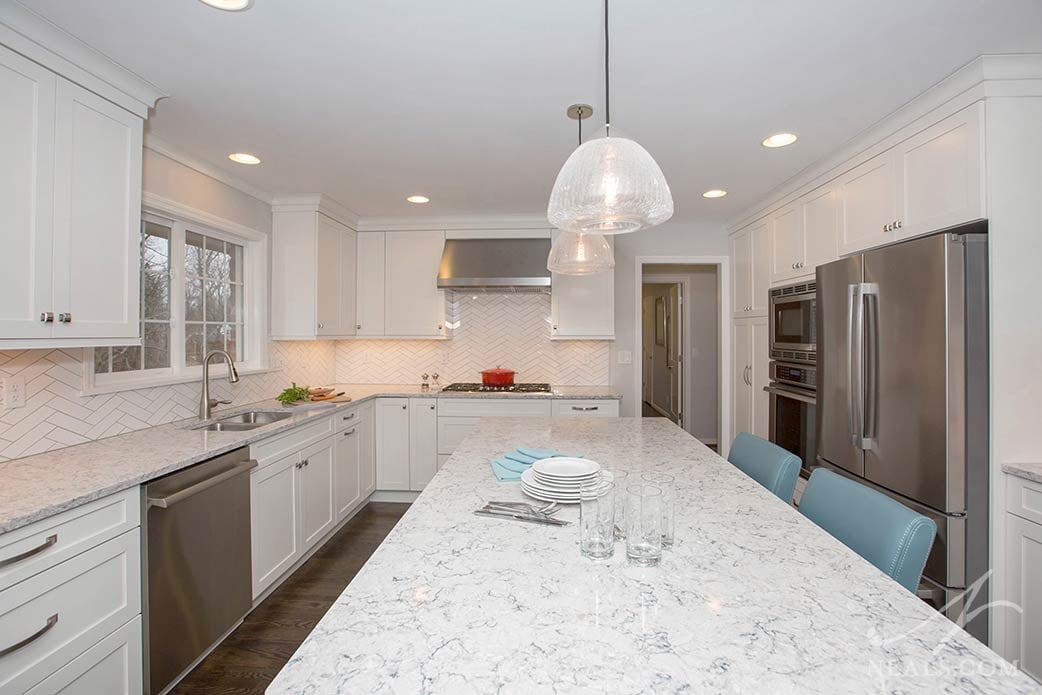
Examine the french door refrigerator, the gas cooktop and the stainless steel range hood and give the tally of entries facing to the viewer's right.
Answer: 0

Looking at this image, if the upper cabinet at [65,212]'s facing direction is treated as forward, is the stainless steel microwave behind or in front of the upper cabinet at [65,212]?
in front

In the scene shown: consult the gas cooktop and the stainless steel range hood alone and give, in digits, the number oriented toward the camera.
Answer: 2

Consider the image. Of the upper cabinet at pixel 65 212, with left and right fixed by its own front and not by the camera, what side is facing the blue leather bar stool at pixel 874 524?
front

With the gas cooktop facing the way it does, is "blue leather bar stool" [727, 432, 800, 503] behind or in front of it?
in front

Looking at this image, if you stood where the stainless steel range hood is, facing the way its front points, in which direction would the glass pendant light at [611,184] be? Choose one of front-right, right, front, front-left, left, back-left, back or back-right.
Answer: front

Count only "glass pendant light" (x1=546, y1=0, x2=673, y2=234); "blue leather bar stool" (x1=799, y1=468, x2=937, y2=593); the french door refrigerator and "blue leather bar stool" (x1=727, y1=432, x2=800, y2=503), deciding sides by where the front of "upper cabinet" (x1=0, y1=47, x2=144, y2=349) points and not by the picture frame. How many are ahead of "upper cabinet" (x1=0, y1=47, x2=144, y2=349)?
4

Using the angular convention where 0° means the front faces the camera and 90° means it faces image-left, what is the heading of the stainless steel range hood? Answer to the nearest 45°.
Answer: approximately 0°

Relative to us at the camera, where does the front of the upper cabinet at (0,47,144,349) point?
facing the viewer and to the right of the viewer

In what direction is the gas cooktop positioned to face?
toward the camera

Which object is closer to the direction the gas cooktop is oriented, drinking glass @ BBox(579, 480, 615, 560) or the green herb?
the drinking glass

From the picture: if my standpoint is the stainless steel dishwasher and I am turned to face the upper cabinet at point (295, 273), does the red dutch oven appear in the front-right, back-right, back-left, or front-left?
front-right

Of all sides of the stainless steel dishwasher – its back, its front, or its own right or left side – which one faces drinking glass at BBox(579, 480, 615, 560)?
front

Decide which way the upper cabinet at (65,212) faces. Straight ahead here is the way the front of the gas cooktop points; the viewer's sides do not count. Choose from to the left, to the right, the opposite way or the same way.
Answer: to the left

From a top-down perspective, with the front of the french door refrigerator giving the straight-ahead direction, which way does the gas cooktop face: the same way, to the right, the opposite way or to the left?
to the left

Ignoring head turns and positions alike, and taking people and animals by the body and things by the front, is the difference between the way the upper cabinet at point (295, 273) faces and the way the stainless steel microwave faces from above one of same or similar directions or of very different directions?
very different directions

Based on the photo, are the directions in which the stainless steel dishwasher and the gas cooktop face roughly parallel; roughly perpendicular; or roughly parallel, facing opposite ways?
roughly perpendicular

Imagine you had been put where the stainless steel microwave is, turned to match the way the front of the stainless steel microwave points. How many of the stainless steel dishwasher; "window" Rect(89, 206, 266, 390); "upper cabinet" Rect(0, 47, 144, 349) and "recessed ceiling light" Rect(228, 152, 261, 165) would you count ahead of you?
4
